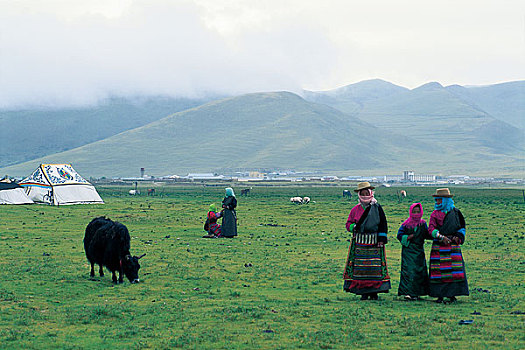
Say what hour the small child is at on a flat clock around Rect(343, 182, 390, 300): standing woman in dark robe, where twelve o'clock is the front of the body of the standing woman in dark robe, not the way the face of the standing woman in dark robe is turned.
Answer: The small child is roughly at 5 o'clock from the standing woman in dark robe.

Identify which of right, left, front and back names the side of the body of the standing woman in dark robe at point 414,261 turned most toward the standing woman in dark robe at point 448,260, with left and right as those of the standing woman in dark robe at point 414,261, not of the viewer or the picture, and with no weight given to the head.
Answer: left

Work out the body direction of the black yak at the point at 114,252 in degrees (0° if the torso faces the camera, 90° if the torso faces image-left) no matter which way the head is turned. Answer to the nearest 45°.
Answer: approximately 315°

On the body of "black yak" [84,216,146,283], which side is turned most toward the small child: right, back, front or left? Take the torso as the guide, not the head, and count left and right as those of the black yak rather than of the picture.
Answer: left

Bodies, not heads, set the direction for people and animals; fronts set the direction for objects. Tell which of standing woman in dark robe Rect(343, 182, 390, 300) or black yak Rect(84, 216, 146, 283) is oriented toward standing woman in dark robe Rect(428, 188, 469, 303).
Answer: the black yak

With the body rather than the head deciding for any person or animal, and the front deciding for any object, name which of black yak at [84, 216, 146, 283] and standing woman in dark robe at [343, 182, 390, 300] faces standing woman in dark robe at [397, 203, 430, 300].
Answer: the black yak

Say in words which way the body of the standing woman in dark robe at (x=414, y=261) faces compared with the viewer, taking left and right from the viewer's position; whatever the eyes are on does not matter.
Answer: facing the viewer

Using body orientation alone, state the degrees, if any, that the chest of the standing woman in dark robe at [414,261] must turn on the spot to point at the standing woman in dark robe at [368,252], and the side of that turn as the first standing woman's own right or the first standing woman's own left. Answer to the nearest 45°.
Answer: approximately 90° to the first standing woman's own right

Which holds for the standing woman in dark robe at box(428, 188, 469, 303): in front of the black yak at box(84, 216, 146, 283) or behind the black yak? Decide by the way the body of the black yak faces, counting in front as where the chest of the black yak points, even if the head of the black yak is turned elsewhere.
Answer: in front

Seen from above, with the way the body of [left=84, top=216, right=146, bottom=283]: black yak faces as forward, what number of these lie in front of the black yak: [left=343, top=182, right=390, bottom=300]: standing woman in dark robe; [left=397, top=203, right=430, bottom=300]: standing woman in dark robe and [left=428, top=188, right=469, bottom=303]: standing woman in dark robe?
3

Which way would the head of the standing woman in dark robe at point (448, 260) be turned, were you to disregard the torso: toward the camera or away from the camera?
toward the camera

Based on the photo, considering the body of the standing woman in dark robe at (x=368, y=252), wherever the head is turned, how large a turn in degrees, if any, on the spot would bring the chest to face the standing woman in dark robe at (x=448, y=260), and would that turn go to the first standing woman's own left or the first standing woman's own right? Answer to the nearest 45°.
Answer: approximately 90° to the first standing woman's own left

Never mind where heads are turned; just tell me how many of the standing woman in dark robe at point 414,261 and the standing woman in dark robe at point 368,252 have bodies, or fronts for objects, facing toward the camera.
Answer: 2

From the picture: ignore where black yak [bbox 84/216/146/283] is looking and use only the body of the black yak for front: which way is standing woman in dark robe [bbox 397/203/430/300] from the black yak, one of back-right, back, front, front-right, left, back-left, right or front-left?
front

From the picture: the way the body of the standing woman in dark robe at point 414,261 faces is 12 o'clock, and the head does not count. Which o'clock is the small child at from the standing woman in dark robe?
The small child is roughly at 5 o'clock from the standing woman in dark robe.
